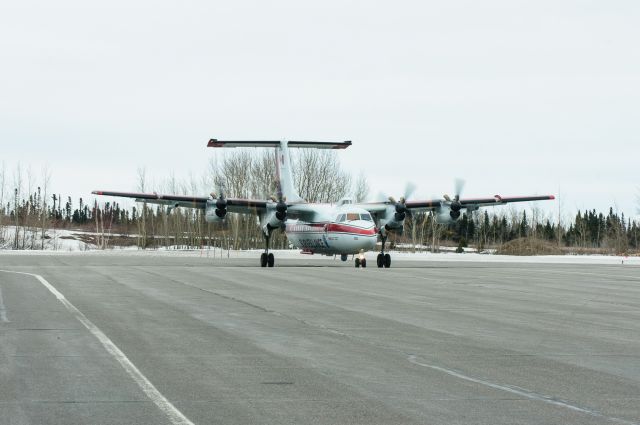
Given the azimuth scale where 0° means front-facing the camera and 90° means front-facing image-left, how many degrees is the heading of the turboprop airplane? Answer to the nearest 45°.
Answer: approximately 0°
